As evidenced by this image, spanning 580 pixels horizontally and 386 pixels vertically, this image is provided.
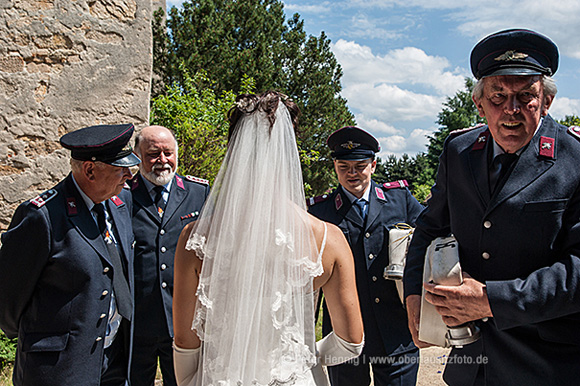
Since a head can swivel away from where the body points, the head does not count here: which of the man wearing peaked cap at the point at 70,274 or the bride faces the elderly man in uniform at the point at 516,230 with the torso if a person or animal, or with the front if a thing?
the man wearing peaked cap

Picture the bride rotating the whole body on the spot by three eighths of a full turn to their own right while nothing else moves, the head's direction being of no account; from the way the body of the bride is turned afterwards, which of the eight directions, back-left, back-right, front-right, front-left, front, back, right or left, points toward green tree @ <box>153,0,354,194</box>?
back-left

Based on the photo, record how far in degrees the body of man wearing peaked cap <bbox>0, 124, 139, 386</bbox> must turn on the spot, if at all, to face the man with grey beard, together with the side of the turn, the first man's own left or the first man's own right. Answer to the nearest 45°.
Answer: approximately 90° to the first man's own left

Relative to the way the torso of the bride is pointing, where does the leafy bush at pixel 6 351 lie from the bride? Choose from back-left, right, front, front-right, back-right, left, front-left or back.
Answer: front-left

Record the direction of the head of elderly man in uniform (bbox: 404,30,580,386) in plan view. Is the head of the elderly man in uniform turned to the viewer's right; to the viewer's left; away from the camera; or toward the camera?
toward the camera

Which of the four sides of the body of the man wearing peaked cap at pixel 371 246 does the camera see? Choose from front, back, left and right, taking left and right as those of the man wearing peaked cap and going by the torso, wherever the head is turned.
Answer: front

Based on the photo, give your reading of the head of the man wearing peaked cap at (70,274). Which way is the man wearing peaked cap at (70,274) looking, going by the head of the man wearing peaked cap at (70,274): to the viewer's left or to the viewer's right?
to the viewer's right

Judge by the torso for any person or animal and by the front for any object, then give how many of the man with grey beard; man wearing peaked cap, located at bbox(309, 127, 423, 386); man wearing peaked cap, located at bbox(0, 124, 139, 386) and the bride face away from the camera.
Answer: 1

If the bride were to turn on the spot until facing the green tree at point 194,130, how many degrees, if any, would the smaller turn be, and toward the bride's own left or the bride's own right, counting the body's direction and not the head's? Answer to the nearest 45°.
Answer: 0° — they already face it

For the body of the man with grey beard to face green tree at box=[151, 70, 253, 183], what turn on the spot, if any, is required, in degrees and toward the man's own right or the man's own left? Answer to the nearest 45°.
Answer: approximately 180°

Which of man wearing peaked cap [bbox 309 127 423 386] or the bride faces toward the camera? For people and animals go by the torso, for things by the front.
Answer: the man wearing peaked cap

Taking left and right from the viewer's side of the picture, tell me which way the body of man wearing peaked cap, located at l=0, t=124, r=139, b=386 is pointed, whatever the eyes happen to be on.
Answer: facing the viewer and to the right of the viewer

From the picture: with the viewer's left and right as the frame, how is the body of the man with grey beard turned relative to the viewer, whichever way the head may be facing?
facing the viewer

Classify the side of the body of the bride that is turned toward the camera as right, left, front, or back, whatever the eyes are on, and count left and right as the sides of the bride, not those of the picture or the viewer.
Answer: back

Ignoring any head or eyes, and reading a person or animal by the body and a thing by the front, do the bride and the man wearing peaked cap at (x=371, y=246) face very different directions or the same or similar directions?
very different directions

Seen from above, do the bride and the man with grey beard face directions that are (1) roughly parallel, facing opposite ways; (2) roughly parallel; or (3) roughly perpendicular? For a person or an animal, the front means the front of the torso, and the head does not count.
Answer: roughly parallel, facing opposite ways

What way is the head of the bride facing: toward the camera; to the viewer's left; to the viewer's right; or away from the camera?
away from the camera

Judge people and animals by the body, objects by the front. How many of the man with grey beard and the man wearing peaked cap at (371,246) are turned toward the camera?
2

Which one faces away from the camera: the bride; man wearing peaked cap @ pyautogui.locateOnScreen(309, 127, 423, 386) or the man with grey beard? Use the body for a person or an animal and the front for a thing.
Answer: the bride

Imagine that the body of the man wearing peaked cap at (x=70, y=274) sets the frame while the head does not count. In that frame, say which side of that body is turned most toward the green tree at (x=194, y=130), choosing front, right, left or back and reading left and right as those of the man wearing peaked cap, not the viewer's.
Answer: left
